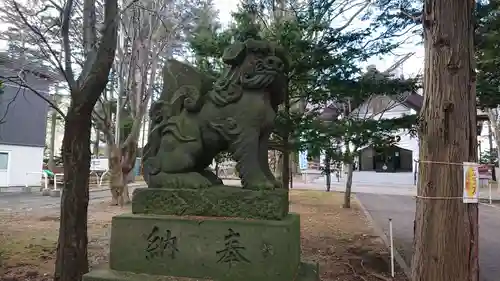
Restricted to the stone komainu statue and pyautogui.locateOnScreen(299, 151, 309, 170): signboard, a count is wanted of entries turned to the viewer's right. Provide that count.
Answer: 1

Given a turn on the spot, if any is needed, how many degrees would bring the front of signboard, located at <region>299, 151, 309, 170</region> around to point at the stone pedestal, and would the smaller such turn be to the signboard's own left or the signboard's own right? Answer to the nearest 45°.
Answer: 0° — it already faces it

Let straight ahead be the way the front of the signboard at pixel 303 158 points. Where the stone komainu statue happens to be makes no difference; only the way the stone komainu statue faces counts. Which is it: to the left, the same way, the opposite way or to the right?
to the left

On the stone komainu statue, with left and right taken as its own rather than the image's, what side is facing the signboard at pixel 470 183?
front

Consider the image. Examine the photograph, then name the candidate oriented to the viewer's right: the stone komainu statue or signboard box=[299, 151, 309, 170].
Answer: the stone komainu statue

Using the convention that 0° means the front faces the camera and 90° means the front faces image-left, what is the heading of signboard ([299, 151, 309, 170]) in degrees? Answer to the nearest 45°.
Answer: approximately 0°

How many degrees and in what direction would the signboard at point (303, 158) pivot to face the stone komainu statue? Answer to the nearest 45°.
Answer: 0° — it already faces it

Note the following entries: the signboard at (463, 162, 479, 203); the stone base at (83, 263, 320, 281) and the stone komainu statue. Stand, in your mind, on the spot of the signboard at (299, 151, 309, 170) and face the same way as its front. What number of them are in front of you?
3

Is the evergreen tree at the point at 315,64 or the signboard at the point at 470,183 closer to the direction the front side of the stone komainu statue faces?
the signboard

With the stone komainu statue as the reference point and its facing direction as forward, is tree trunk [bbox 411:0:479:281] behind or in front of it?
in front

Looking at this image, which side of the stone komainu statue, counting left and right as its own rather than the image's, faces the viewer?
right

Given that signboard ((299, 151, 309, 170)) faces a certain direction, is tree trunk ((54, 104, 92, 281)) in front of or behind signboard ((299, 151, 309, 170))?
in front

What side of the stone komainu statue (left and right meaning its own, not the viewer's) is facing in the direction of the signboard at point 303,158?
left
